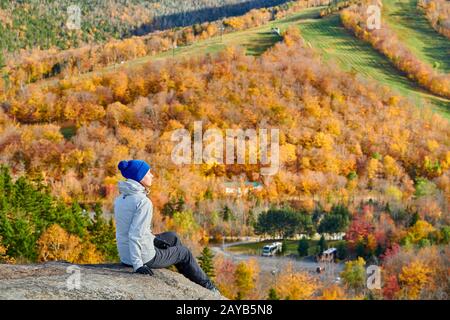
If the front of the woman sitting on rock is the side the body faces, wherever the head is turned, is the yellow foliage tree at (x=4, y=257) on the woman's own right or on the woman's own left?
on the woman's own left

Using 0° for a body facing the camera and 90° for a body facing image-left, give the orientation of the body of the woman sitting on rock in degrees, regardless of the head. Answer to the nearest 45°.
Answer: approximately 225°

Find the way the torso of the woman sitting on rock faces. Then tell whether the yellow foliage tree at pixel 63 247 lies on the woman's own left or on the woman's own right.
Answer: on the woman's own left

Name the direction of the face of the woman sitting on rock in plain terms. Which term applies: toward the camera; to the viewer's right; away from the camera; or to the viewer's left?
to the viewer's right
